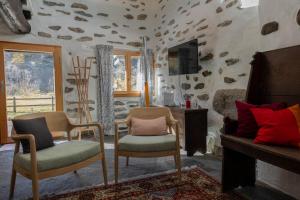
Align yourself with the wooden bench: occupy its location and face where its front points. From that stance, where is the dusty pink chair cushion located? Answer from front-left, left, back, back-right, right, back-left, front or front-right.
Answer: front-right

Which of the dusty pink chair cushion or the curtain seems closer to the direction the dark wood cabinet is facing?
the dusty pink chair cushion

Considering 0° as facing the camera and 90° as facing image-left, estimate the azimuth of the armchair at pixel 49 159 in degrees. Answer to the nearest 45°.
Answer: approximately 315°

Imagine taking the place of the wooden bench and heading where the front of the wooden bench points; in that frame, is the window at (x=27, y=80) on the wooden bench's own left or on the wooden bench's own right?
on the wooden bench's own right

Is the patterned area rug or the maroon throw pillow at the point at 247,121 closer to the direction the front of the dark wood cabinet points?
the patterned area rug

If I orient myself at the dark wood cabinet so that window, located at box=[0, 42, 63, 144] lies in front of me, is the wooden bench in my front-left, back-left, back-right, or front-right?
back-left

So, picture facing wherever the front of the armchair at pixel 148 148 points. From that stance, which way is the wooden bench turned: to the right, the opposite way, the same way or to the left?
to the right

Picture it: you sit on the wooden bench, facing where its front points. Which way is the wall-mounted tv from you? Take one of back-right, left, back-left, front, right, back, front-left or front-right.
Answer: right

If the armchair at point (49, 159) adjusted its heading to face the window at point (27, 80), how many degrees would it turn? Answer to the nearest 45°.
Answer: approximately 135° to its left

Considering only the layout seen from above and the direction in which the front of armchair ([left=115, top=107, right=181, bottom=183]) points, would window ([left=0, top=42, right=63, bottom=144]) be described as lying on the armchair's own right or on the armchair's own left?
on the armchair's own right

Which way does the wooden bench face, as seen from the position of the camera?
facing the viewer and to the left of the viewer

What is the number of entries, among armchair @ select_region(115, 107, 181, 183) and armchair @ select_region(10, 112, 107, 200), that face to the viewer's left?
0

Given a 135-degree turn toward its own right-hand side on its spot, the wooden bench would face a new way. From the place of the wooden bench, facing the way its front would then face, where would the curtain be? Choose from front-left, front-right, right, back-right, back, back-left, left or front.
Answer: front-left

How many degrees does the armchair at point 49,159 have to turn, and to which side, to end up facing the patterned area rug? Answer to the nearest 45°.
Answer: approximately 45° to its left
